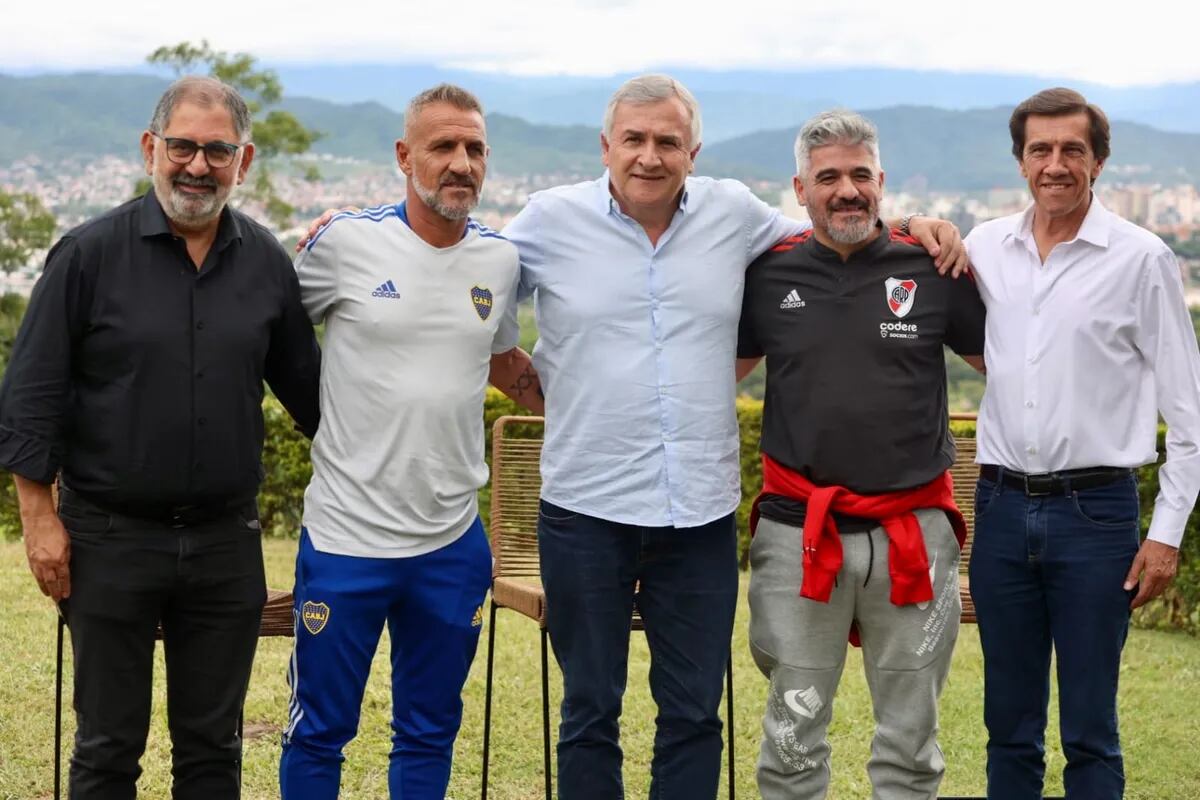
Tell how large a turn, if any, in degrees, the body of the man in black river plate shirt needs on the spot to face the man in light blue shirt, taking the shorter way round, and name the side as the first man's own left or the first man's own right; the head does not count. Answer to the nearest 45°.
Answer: approximately 90° to the first man's own right

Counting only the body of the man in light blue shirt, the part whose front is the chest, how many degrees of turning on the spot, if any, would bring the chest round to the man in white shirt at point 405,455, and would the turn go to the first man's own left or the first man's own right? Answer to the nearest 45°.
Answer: approximately 90° to the first man's own right

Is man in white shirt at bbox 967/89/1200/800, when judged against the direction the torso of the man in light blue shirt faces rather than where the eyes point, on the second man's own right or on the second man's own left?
on the second man's own left

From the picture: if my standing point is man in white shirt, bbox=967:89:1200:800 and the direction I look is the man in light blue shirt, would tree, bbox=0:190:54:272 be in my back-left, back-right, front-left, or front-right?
front-right

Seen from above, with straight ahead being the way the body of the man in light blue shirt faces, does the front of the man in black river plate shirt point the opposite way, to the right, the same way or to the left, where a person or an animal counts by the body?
the same way

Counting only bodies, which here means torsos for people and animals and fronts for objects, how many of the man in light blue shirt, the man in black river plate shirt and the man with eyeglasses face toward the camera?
3

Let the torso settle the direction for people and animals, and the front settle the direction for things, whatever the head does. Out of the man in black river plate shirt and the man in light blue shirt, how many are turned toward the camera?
2

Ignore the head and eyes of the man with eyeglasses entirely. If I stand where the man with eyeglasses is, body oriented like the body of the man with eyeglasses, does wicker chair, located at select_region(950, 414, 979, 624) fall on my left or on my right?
on my left

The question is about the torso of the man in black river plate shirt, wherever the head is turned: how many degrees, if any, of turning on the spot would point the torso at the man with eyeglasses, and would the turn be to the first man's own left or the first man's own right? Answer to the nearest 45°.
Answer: approximately 90° to the first man's own right

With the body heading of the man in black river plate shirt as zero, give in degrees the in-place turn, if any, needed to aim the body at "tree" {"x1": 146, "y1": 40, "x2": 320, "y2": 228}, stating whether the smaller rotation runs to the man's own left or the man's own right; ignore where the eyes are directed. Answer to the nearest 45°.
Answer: approximately 135° to the man's own right

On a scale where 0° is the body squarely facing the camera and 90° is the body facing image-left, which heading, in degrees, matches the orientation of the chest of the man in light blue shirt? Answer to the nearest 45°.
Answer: approximately 0°

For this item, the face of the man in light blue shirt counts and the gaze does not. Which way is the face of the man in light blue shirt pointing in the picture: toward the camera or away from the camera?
toward the camera

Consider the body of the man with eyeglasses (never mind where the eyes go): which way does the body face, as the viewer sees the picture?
toward the camera

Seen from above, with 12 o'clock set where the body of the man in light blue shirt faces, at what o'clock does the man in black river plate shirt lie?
The man in black river plate shirt is roughly at 9 o'clock from the man in light blue shirt.

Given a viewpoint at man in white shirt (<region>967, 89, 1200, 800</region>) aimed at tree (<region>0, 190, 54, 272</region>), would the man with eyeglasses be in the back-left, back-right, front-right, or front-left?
front-left

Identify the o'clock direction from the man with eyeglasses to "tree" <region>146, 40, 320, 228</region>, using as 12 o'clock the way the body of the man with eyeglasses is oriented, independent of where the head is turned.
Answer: The tree is roughly at 6 o'clock from the man with eyeglasses.

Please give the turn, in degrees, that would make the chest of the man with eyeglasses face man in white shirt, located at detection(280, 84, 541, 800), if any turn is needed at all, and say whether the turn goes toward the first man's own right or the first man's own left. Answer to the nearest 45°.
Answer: approximately 90° to the first man's own left

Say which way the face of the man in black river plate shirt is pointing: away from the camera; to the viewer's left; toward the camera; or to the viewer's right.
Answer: toward the camera

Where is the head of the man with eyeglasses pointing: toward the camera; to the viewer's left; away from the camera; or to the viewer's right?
toward the camera

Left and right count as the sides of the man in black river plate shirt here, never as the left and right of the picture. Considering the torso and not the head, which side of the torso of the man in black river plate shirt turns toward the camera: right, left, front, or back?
front
